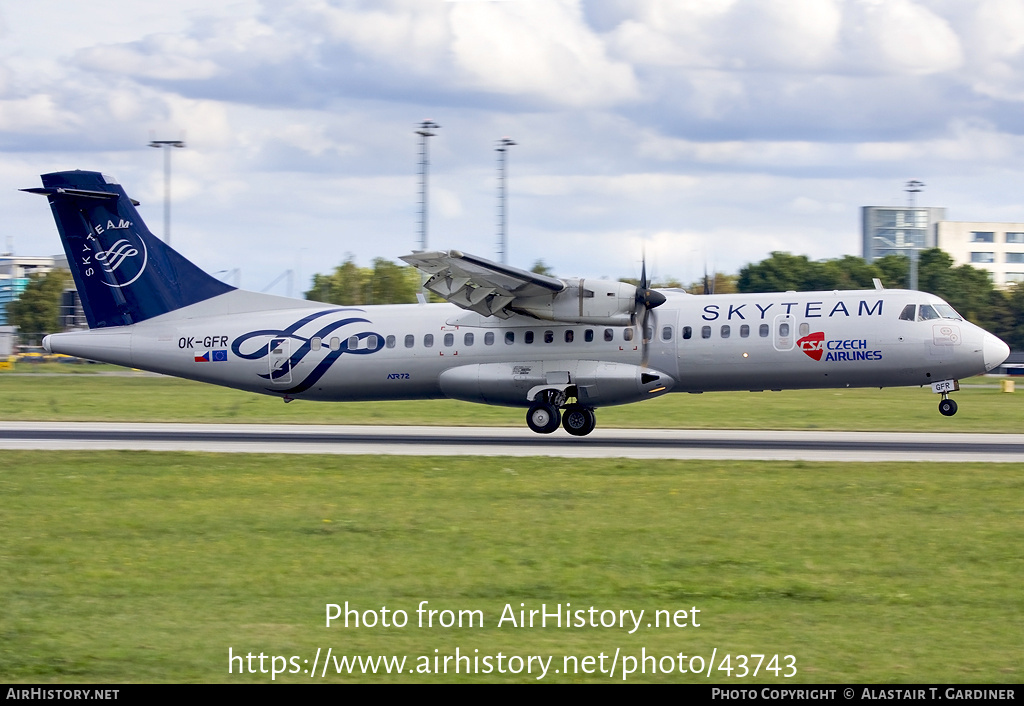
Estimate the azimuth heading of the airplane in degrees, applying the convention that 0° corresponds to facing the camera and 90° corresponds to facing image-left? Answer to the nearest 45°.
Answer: approximately 270°
